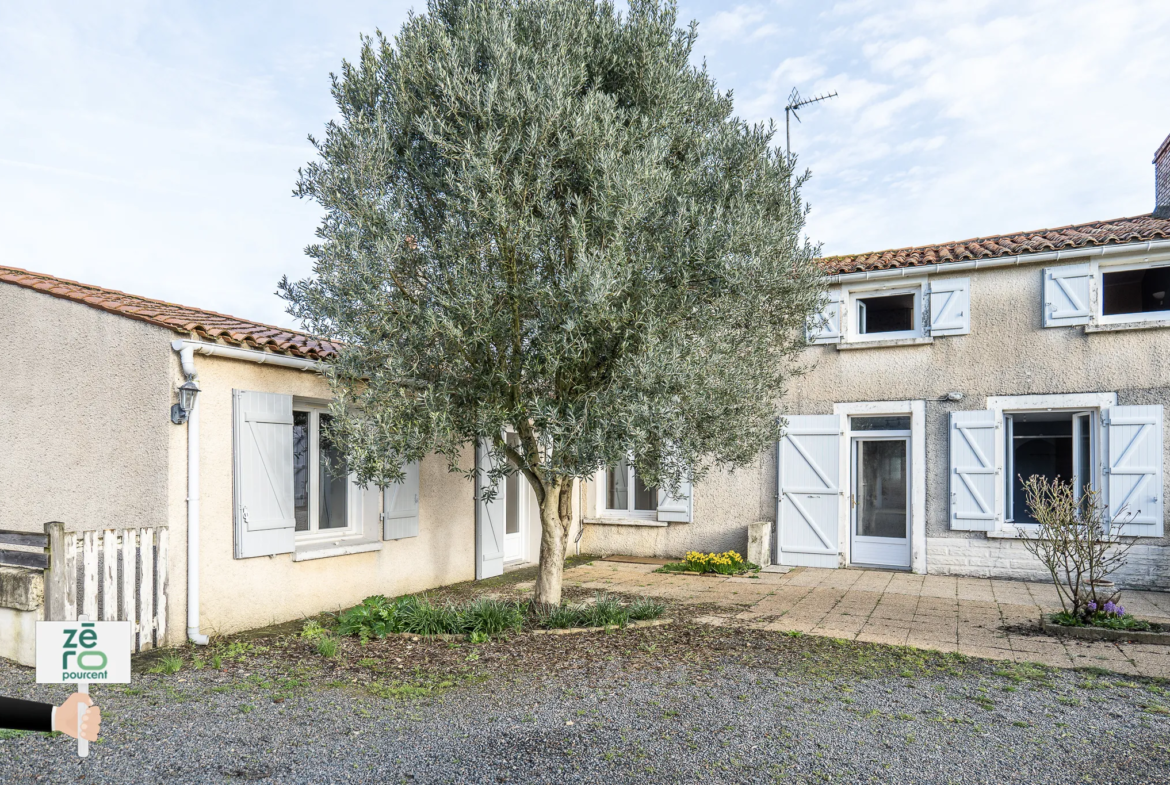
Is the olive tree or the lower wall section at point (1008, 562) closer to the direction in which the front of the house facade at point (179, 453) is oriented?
the olive tree

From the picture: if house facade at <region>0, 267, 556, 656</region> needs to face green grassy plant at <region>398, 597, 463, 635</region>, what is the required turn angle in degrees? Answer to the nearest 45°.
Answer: approximately 45° to its left

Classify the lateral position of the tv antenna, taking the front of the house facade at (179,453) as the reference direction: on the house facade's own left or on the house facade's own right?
on the house facade's own left

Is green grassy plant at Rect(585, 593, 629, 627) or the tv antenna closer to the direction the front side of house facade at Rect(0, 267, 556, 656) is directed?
the green grassy plant

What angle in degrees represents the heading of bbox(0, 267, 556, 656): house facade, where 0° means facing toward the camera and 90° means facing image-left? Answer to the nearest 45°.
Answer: approximately 315°

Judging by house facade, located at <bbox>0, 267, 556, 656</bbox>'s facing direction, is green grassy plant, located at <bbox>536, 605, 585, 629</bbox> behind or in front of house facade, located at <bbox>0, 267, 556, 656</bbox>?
in front

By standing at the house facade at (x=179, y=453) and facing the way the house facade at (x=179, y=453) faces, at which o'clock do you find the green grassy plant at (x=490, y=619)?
The green grassy plant is roughly at 11 o'clock from the house facade.

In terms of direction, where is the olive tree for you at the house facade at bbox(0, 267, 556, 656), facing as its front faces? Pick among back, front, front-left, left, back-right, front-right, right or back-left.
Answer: front
